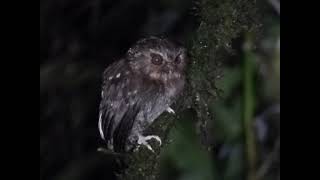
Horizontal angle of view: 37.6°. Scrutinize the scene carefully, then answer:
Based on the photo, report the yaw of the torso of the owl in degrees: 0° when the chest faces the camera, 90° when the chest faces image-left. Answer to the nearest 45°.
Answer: approximately 315°

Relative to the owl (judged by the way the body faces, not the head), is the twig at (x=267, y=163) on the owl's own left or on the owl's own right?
on the owl's own left
